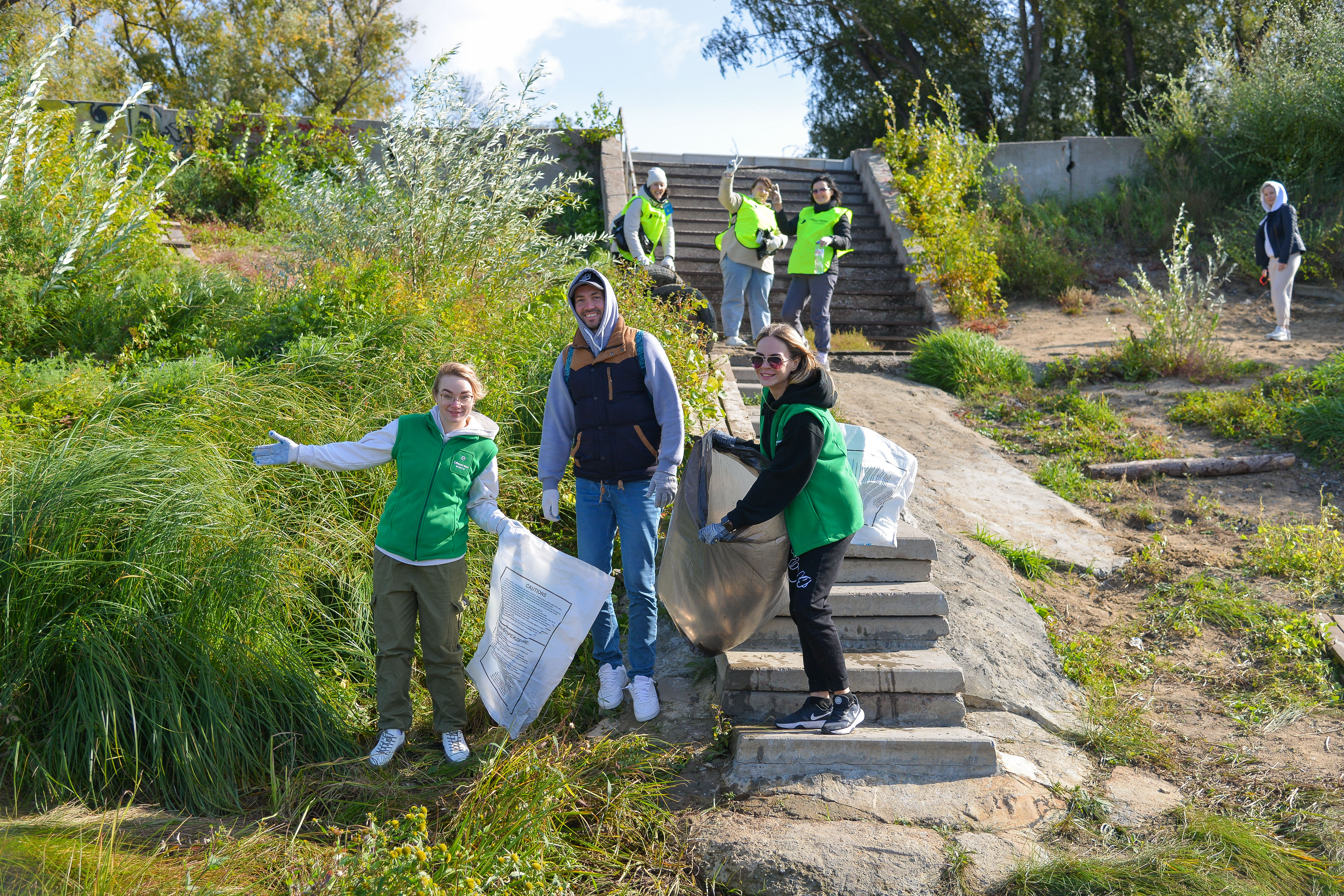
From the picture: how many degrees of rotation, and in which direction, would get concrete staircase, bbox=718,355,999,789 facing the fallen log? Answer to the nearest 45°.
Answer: approximately 135° to its left

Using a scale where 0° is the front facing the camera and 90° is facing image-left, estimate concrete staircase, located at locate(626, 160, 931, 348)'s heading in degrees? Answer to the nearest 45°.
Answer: approximately 0°

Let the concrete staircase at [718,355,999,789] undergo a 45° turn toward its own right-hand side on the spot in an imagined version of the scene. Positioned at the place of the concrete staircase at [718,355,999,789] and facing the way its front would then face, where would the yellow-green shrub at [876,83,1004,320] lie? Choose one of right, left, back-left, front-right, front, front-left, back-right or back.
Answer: back-right

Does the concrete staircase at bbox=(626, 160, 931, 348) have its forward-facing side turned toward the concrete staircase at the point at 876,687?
yes

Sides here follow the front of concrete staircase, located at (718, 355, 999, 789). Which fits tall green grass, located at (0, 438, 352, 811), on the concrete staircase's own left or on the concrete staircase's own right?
on the concrete staircase's own right

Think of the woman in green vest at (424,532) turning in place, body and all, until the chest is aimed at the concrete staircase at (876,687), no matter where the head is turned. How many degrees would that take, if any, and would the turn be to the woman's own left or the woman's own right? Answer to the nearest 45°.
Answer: approximately 90° to the woman's own left

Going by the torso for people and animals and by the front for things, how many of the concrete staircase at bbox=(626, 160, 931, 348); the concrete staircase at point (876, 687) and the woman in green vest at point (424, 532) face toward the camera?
3
